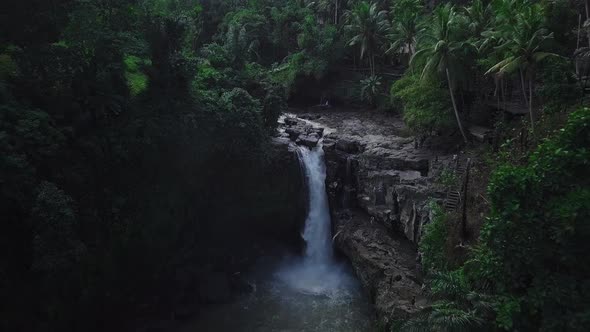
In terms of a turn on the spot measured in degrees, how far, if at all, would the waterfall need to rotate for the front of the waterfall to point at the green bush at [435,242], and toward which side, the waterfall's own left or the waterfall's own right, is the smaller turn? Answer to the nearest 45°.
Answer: approximately 45° to the waterfall's own left

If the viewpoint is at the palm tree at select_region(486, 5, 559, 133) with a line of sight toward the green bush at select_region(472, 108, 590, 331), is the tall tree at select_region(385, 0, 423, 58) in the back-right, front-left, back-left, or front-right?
back-right

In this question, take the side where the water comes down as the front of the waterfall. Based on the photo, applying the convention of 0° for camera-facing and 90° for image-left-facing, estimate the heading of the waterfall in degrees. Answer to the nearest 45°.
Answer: approximately 0°

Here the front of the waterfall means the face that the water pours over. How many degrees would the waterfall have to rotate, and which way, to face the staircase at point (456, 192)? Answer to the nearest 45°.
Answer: approximately 45° to its left

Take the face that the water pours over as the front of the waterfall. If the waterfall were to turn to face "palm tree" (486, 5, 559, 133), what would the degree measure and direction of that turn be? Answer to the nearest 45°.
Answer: approximately 90° to its left
